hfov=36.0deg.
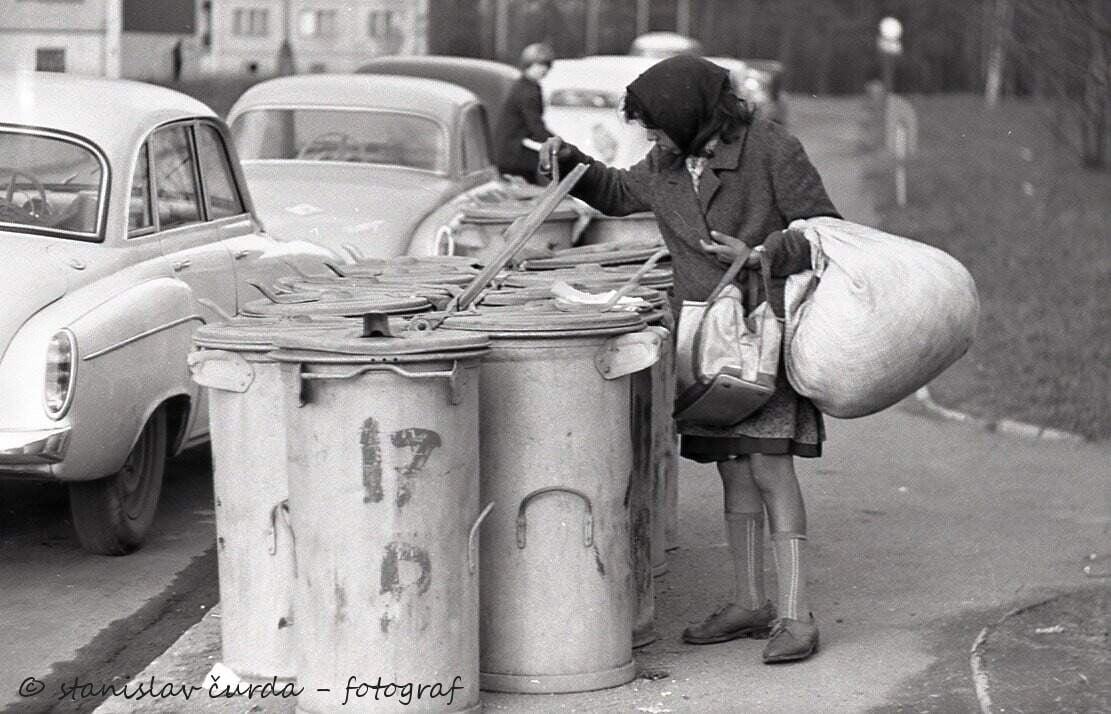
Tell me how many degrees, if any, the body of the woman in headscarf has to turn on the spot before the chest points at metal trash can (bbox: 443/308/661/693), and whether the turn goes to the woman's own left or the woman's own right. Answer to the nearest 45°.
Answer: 0° — they already face it

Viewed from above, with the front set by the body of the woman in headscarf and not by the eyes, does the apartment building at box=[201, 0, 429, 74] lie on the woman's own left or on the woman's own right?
on the woman's own right

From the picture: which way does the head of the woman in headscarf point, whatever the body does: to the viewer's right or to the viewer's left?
to the viewer's left

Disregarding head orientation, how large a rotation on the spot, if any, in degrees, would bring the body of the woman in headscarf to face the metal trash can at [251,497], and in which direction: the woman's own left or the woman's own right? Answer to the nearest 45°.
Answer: approximately 45° to the woman's own right

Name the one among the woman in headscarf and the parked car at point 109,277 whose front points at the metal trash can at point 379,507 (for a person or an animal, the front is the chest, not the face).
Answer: the woman in headscarf

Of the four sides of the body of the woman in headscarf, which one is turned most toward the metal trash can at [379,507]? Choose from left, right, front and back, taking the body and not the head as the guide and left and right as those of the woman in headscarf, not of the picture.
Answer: front
